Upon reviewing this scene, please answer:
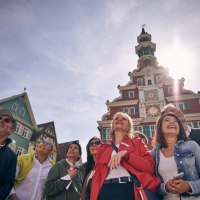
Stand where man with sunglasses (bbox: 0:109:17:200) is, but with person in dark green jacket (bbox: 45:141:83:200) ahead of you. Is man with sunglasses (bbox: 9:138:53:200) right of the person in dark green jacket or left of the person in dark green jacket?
left

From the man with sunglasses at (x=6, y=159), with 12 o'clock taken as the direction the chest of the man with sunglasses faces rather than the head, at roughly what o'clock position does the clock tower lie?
The clock tower is roughly at 6 o'clock from the man with sunglasses.

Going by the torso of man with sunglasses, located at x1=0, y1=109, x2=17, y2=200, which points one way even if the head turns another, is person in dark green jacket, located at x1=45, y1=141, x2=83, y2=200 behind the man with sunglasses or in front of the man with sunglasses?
behind

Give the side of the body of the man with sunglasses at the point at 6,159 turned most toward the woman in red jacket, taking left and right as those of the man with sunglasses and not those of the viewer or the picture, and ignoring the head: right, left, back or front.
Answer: left

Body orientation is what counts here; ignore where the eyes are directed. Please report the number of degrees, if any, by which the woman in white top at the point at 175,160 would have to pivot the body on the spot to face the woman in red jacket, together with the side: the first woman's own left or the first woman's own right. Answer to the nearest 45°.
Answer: approximately 45° to the first woman's own right

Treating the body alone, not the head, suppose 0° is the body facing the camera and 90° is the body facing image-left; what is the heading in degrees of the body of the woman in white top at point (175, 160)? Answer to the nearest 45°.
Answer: approximately 45°

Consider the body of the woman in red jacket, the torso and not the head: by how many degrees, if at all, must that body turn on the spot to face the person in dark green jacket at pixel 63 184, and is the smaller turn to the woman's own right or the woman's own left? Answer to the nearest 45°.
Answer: approximately 135° to the woman's own right

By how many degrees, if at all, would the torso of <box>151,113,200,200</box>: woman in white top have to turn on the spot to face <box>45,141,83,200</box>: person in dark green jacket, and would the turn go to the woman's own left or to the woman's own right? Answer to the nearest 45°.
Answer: approximately 45° to the woman's own right

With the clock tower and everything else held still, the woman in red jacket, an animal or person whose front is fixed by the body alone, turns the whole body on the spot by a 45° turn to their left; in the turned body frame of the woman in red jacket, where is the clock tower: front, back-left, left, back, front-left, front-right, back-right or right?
back-left

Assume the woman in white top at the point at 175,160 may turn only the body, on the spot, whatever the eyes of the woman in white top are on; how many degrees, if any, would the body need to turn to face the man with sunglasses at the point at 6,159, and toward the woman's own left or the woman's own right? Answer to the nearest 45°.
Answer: approximately 45° to the woman's own right
